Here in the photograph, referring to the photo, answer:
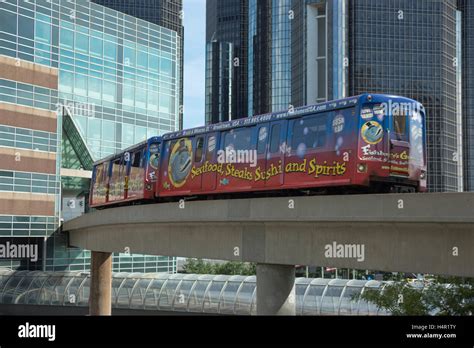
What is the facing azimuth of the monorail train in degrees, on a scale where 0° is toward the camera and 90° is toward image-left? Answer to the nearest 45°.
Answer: approximately 315°
